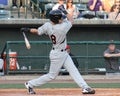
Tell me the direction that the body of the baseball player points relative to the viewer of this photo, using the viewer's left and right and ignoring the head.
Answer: facing away from the viewer and to the right of the viewer
